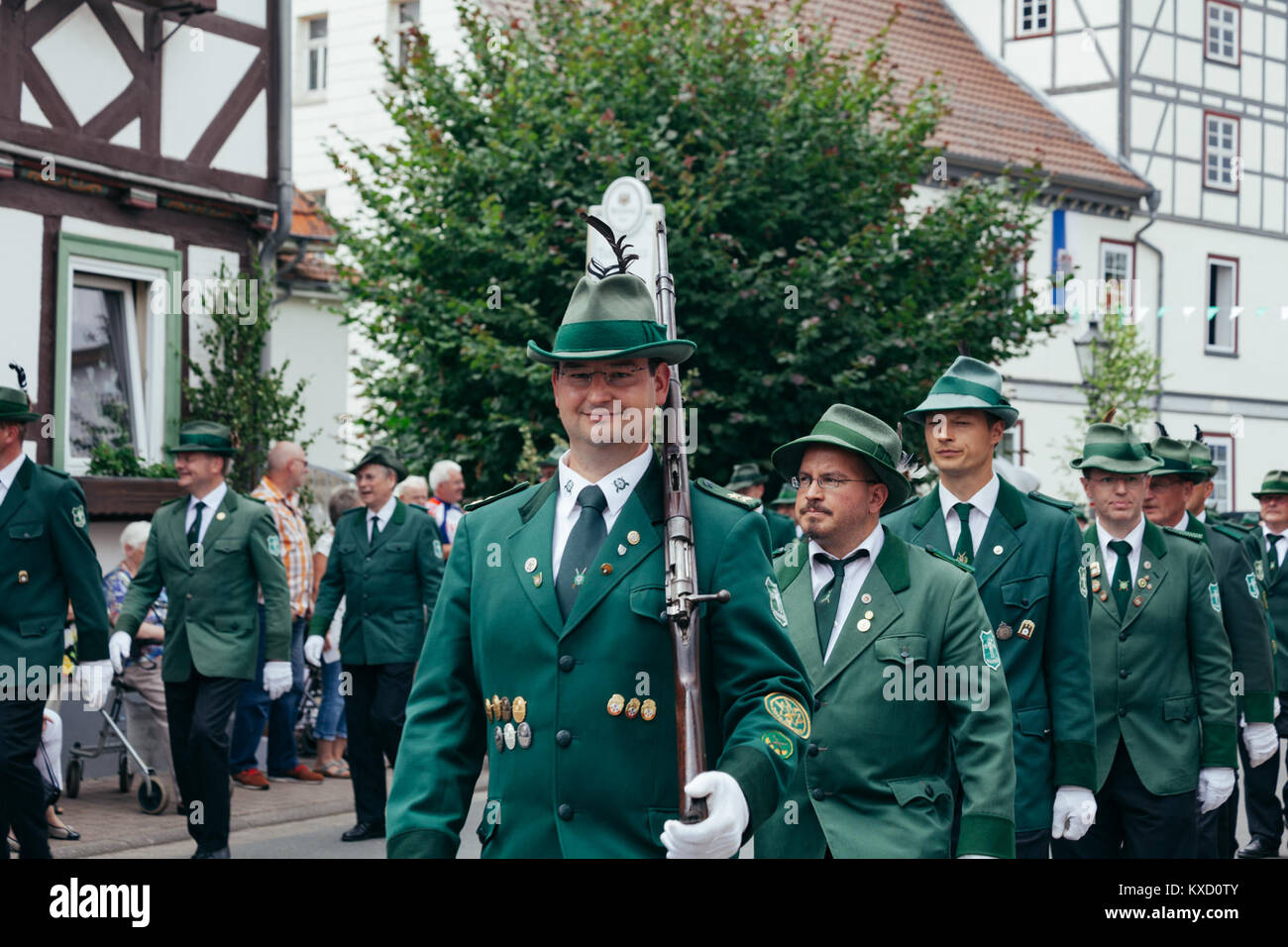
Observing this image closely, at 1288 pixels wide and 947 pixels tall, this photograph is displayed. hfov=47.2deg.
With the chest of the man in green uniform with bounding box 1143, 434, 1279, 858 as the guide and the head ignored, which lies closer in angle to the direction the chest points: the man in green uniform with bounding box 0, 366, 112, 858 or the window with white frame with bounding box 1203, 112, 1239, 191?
the man in green uniform

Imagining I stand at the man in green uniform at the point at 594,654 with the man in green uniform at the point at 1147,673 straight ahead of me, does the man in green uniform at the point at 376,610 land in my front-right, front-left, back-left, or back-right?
front-left

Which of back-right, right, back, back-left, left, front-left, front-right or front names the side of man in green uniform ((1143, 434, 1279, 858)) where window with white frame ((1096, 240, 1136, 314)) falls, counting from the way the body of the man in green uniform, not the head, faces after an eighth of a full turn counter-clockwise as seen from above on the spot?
back

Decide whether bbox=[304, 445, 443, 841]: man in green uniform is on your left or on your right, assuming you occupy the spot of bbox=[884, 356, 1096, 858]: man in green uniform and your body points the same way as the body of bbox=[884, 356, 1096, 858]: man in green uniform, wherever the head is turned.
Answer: on your right

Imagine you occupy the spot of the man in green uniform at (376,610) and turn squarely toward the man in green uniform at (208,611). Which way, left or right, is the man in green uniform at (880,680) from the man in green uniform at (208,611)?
left

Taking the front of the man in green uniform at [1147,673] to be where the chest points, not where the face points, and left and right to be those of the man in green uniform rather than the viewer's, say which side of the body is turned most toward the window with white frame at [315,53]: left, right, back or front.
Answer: right

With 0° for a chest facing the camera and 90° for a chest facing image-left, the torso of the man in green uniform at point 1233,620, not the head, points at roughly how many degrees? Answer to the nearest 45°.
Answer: approximately 45°

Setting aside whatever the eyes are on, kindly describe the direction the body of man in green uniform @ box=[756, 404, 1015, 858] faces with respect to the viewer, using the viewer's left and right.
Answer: facing the viewer and to the left of the viewer

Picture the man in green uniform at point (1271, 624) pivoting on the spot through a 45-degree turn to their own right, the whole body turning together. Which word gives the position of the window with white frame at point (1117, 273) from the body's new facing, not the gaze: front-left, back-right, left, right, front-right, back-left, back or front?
right

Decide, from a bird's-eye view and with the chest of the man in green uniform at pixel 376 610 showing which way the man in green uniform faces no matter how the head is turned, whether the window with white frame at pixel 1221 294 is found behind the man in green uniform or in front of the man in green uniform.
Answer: behind

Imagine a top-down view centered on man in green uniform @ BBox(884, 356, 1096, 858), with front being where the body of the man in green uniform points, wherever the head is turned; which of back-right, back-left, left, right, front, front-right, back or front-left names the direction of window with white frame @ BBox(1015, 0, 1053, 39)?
back-right
